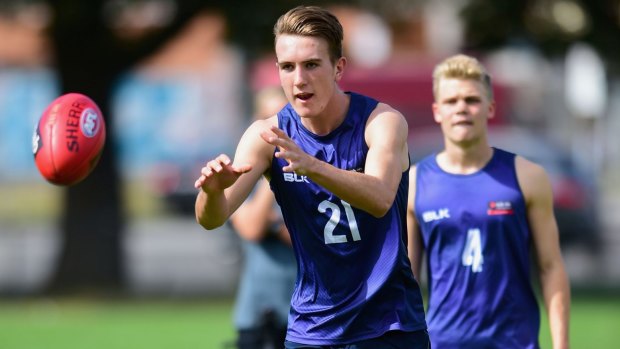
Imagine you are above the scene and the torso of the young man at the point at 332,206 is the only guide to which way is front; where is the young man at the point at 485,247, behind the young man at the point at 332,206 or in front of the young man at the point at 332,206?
behind

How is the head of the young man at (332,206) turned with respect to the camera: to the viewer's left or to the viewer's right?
to the viewer's left

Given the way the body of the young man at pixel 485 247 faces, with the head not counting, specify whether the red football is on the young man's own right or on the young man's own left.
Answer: on the young man's own right

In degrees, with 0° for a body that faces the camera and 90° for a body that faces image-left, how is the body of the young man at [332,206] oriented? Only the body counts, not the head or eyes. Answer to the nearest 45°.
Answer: approximately 45°

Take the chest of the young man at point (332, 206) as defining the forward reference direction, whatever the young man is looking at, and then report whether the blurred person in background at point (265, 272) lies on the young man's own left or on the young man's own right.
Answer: on the young man's own right

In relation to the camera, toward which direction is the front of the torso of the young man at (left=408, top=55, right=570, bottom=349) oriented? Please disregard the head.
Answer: toward the camera

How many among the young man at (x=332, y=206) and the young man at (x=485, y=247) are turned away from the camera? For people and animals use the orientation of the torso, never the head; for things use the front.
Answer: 0

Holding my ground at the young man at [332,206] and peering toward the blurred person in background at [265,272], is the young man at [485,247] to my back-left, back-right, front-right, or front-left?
front-right
